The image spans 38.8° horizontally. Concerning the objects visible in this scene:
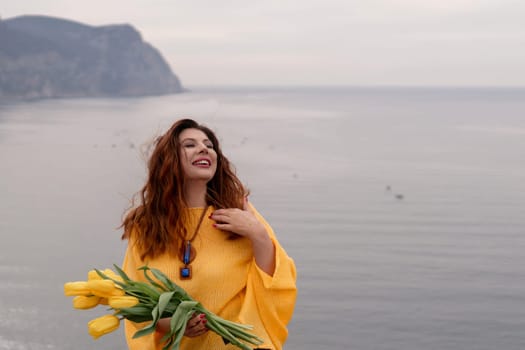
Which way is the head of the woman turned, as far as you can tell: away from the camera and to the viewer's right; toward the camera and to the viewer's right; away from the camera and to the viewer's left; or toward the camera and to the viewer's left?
toward the camera and to the viewer's right

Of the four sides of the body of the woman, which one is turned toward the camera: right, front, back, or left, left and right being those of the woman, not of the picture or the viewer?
front
